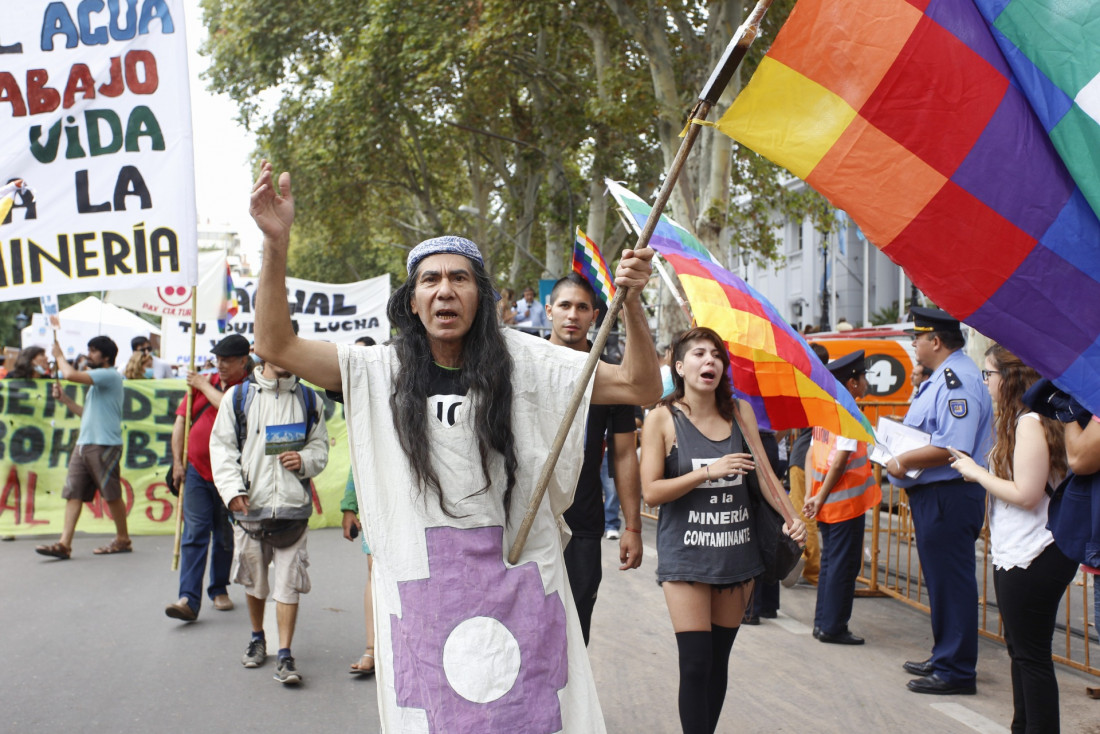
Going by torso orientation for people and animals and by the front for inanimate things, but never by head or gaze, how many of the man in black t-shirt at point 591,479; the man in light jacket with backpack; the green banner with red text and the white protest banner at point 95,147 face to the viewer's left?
0

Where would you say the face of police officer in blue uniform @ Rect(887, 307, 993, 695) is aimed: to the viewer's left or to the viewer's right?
to the viewer's left

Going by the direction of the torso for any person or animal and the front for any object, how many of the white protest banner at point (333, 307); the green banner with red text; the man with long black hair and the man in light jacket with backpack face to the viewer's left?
0

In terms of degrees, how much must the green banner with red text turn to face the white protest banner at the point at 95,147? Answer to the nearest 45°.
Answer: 0° — it already faces it

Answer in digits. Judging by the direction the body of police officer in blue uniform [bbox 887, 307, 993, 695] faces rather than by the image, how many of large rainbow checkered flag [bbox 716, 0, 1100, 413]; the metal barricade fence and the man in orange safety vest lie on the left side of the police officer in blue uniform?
1

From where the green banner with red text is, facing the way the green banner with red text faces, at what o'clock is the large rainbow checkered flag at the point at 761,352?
The large rainbow checkered flag is roughly at 11 o'clock from the green banner with red text.

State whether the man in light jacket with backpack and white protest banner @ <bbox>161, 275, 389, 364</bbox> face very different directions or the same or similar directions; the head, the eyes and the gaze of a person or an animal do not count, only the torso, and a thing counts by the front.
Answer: same or similar directions

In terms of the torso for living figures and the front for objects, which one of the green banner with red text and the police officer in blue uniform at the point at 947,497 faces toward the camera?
the green banner with red text

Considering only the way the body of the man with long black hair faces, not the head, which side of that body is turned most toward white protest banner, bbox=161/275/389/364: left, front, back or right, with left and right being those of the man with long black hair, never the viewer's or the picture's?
back

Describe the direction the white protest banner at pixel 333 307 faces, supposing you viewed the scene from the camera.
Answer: facing the viewer

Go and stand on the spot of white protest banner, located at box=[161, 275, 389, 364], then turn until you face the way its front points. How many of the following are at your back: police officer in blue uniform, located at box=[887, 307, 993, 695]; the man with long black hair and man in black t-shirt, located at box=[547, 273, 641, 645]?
0

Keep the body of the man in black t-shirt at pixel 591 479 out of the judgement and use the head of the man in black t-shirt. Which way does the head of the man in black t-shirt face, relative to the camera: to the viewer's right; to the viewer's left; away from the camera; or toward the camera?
toward the camera

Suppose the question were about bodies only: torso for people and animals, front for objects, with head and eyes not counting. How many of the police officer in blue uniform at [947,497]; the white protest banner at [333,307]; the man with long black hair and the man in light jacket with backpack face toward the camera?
3

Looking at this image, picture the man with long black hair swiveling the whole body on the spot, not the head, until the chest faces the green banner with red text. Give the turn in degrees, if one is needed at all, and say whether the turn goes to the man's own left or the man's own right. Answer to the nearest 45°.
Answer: approximately 135° to the man's own right

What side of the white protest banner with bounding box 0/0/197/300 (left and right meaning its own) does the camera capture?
front
